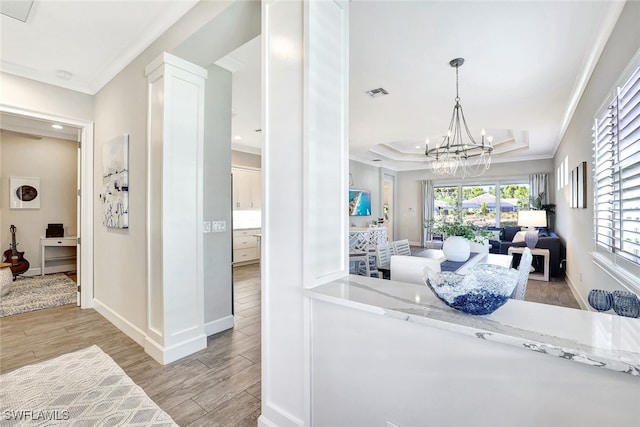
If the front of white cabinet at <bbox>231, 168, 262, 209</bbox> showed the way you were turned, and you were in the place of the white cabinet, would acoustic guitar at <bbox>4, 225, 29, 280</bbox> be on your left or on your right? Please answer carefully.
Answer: on your right

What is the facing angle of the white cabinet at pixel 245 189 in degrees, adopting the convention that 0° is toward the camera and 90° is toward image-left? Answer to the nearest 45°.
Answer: approximately 0°

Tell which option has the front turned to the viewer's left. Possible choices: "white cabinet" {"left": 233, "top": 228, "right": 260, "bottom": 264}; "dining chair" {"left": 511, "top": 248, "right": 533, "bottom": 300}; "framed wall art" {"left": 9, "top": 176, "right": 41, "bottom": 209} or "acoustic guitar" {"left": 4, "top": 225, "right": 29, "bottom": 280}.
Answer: the dining chair

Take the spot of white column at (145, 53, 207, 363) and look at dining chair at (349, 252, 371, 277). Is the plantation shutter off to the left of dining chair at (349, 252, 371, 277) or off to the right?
right

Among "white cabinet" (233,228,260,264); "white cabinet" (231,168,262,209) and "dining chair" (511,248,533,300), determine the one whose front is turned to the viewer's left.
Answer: the dining chair

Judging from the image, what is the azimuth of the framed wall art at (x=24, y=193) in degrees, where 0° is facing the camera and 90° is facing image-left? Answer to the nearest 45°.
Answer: approximately 0°

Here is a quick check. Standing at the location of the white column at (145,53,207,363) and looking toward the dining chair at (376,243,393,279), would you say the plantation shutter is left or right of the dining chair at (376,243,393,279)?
right

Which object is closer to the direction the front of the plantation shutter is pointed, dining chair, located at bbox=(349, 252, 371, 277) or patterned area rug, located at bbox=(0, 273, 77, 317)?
the patterned area rug

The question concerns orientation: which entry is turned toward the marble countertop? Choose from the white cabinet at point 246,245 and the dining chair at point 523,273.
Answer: the white cabinet

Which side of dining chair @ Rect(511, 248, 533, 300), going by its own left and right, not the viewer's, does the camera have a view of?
left
